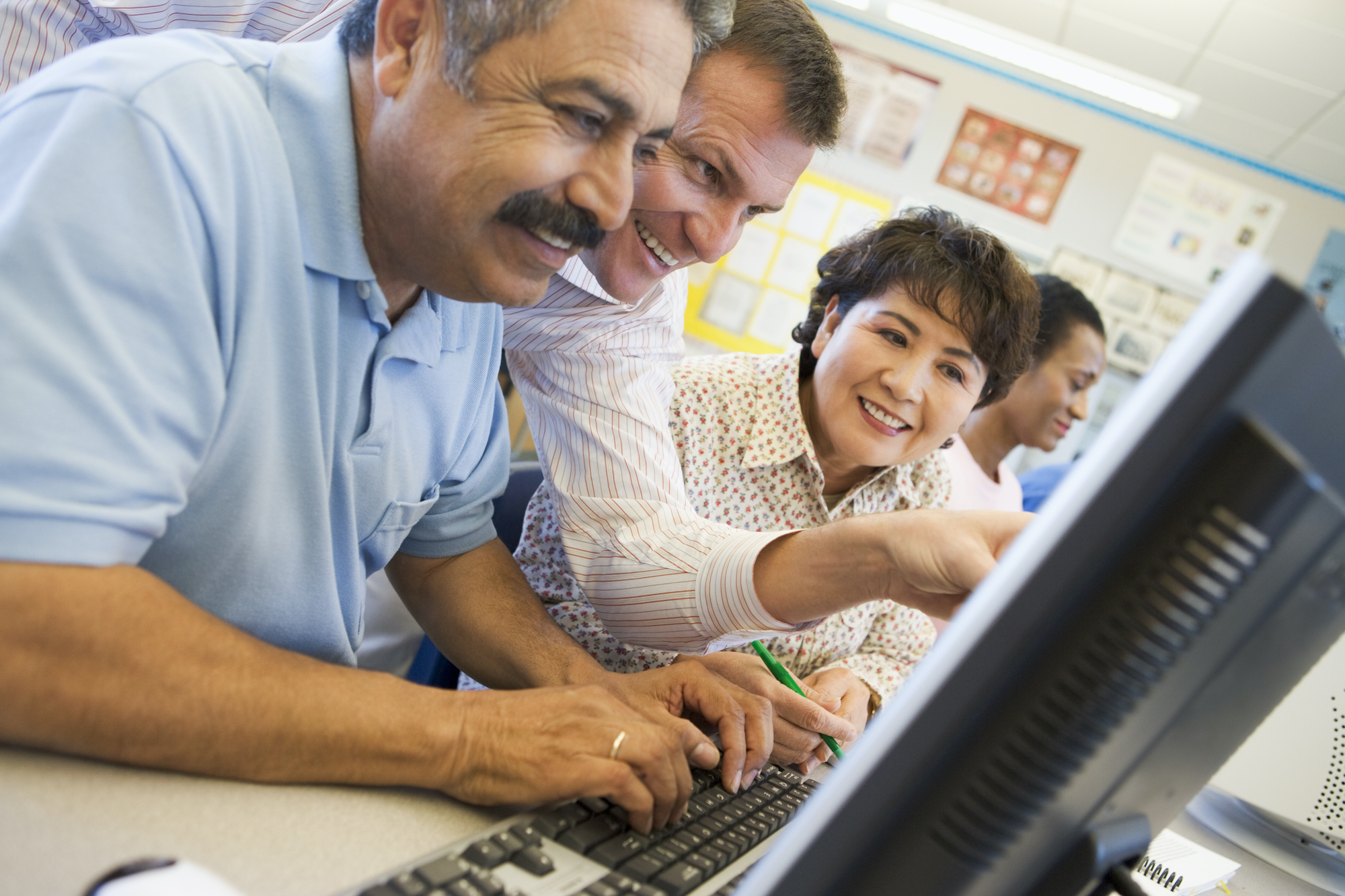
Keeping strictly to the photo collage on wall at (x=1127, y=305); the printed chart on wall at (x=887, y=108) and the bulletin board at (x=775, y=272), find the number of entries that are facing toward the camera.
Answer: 3

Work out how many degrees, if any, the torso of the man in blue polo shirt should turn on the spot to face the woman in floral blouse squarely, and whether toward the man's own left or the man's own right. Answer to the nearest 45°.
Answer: approximately 90° to the man's own left

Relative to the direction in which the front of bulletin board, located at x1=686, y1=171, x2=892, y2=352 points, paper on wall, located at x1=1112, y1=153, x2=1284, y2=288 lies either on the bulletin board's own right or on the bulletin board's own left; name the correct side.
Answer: on the bulletin board's own left

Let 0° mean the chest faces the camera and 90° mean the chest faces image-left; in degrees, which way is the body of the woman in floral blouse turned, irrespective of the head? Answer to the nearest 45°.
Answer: approximately 315°

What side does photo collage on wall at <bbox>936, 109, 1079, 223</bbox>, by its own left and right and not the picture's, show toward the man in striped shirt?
front

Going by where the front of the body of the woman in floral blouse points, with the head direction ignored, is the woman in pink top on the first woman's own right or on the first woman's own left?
on the first woman's own left

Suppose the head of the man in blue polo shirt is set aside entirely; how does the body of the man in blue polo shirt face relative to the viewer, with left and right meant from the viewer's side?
facing the viewer and to the right of the viewer
